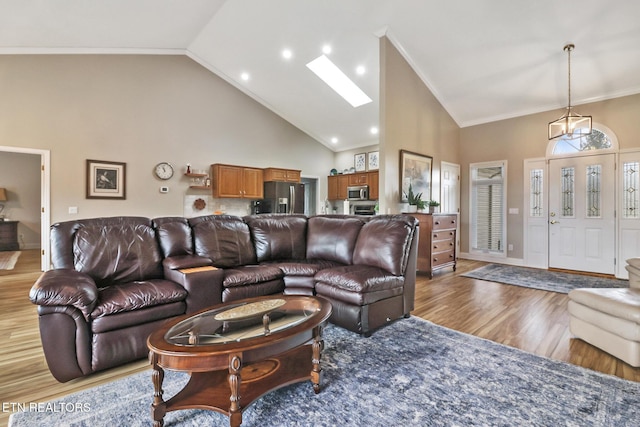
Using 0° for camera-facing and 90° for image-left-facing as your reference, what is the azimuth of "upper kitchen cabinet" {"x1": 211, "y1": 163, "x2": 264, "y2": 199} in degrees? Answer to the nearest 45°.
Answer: approximately 315°

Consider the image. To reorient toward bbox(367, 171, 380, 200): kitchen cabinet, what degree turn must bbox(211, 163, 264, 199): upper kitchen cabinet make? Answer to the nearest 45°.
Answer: approximately 45° to its left

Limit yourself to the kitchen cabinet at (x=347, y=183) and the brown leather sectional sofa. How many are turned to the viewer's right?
0

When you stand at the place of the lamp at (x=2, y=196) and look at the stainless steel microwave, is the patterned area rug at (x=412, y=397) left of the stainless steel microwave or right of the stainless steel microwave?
right

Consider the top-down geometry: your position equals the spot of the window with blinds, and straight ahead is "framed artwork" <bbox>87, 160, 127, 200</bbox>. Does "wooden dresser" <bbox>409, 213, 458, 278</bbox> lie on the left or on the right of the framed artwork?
left

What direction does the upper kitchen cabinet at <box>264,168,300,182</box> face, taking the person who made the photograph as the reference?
facing the viewer and to the right of the viewer

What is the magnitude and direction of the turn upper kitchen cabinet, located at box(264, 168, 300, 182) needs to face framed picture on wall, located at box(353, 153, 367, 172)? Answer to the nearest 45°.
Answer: approximately 45° to its left

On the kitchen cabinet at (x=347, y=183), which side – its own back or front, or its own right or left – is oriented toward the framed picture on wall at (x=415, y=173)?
left

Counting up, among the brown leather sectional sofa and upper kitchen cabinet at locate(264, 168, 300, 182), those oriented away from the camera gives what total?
0

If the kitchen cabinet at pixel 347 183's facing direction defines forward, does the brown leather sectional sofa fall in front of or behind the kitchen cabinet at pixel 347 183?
in front

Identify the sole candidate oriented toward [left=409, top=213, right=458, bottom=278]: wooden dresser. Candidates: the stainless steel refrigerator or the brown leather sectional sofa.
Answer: the stainless steel refrigerator

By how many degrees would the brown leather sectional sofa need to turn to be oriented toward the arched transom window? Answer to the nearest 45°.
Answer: approximately 90° to its left
